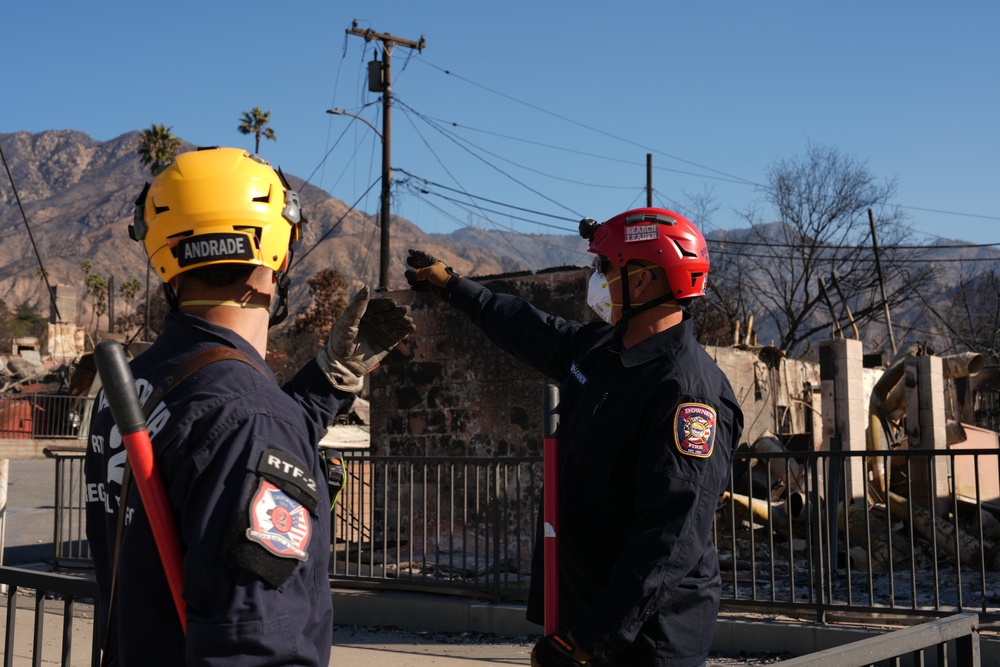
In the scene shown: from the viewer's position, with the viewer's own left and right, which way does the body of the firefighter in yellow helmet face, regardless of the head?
facing away from the viewer and to the right of the viewer

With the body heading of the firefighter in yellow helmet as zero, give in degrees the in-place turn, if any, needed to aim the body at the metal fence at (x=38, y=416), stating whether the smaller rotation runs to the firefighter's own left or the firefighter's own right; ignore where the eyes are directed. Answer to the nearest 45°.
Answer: approximately 45° to the firefighter's own left

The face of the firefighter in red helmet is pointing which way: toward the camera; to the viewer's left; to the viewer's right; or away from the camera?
to the viewer's left

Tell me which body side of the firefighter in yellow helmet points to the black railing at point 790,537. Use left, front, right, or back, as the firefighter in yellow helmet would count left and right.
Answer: front

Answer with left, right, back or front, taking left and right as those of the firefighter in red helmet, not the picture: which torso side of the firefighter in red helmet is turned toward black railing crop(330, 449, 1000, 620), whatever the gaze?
right

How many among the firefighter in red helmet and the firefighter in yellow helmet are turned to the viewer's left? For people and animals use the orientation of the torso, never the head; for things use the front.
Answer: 1

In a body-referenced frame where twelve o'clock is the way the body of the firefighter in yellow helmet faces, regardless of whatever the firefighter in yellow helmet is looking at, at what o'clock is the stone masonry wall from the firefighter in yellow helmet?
The stone masonry wall is roughly at 11 o'clock from the firefighter in yellow helmet.

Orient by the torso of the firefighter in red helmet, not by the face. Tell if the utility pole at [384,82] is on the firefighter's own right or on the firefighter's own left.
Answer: on the firefighter's own right

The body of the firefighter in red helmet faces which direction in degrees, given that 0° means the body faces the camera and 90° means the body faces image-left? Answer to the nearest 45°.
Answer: approximately 90°
